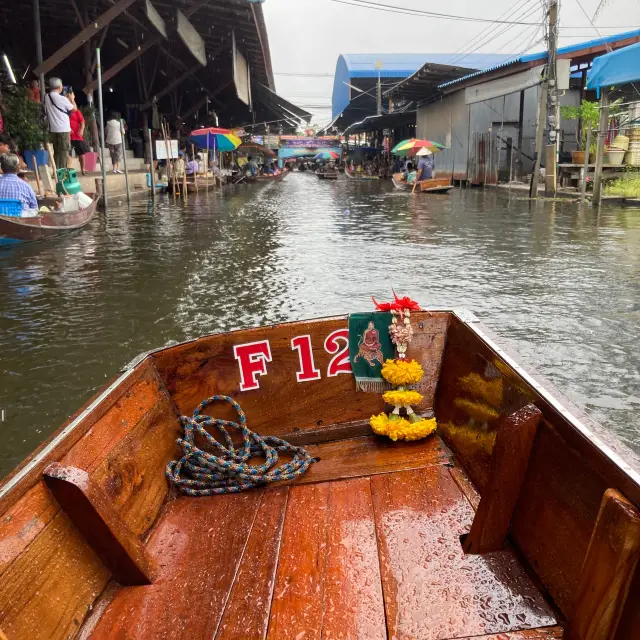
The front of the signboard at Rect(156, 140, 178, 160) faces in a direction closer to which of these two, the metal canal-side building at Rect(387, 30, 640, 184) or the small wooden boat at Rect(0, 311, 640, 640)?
the small wooden boat

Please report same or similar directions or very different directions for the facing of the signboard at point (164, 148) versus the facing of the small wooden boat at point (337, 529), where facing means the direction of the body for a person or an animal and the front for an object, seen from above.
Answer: very different directions

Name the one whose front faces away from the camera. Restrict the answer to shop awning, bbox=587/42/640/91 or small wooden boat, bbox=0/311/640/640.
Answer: the small wooden boat

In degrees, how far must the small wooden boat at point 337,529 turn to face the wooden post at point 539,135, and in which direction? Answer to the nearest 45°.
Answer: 0° — it already faces it

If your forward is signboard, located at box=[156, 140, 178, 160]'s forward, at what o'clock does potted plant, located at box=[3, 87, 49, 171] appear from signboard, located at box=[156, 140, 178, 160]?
The potted plant is roughly at 1 o'clock from the signboard.

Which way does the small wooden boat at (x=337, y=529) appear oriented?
away from the camera

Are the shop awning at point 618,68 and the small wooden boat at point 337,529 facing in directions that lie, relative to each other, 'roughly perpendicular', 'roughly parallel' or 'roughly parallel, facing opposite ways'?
roughly perpendicular

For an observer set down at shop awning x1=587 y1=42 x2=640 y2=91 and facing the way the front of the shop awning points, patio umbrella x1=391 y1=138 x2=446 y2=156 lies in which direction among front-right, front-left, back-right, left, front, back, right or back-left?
right

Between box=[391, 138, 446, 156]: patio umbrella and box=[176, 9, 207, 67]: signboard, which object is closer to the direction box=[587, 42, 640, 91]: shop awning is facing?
the signboard

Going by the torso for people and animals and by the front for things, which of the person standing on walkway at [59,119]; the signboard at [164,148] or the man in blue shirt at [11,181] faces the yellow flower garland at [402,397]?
the signboard

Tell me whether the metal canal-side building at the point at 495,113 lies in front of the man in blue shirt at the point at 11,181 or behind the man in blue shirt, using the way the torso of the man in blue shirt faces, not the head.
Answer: in front

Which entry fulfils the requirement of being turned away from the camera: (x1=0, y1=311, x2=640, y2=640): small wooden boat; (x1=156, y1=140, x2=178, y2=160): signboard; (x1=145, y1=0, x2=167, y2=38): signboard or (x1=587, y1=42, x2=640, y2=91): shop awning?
the small wooden boat

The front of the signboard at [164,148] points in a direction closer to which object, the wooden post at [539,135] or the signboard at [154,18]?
the signboard

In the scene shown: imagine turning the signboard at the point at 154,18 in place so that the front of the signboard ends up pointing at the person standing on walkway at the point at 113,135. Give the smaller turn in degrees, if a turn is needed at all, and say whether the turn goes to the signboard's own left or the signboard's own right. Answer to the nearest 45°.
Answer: approximately 135° to the signboard's own left
